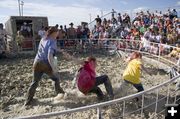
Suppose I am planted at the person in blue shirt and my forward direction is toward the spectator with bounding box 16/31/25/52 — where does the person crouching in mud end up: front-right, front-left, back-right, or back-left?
back-right

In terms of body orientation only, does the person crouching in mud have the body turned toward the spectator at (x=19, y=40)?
no

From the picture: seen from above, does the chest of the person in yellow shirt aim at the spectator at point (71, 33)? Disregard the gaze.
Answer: no

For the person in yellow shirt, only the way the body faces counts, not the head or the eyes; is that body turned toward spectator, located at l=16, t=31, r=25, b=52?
no
